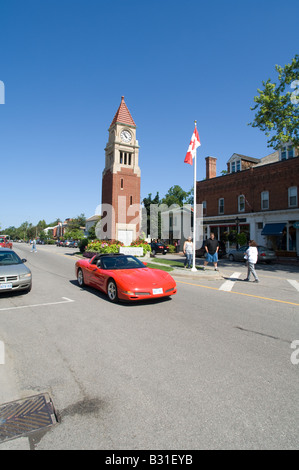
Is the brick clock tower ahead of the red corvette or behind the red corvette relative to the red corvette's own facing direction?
behind

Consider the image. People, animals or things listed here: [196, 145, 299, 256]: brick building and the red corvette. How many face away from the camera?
0

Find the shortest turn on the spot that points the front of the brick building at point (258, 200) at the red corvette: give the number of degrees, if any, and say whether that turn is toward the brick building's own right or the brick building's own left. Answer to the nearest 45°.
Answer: approximately 45° to the brick building's own left

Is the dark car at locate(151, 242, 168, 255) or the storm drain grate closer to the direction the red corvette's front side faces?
the storm drain grate

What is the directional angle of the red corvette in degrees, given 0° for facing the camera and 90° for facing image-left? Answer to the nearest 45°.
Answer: approximately 315°

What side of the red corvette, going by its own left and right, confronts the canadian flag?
left

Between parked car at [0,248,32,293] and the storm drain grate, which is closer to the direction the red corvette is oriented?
the storm drain grate

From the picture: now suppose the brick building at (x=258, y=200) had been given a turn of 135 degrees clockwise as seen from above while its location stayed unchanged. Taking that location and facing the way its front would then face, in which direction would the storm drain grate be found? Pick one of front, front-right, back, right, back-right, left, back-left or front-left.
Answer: back

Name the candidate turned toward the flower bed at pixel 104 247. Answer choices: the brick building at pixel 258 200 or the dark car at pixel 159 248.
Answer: the brick building

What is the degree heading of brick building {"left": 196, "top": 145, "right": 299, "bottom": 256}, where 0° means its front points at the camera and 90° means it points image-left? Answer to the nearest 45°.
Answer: approximately 45°

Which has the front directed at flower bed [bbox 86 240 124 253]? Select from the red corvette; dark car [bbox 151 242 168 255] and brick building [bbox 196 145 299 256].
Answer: the brick building

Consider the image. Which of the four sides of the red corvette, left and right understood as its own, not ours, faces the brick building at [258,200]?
left
